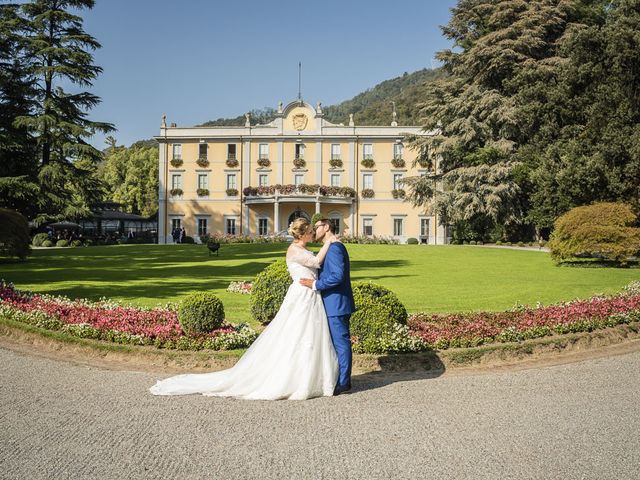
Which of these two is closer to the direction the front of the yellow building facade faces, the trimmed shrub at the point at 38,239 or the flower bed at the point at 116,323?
the flower bed

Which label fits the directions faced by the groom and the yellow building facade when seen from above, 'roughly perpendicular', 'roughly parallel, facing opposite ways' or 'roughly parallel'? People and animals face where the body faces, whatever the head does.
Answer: roughly perpendicular

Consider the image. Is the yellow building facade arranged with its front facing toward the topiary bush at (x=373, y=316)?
yes

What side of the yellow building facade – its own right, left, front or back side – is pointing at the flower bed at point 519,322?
front

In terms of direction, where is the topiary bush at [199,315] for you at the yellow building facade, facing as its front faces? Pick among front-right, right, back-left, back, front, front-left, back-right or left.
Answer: front

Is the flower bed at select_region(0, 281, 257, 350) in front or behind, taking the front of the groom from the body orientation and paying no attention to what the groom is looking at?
in front

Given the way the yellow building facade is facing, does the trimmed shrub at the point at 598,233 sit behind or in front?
in front

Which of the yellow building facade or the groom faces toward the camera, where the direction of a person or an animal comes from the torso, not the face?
the yellow building facade

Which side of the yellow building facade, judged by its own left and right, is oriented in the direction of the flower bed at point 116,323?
front

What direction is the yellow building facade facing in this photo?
toward the camera

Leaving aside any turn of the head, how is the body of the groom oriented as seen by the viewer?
to the viewer's left

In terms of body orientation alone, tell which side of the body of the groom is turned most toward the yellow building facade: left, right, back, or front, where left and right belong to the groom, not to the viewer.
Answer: right

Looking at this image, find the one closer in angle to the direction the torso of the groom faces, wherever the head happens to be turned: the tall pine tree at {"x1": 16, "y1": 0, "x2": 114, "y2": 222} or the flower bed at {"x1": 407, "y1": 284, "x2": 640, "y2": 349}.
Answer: the tall pine tree

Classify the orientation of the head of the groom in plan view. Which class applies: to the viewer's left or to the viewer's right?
to the viewer's left
